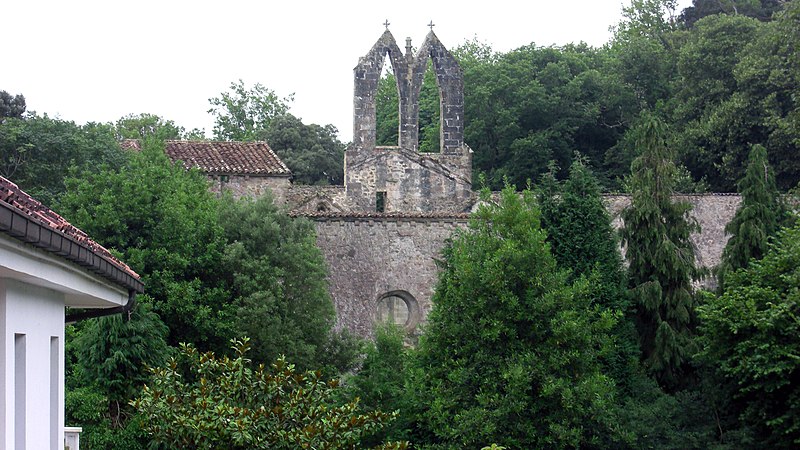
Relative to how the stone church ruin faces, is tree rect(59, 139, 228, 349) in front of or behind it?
in front

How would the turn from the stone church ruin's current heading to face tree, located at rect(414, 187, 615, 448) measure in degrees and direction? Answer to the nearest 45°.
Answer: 0° — it already faces it

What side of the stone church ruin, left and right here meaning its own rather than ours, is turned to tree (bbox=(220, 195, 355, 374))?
front

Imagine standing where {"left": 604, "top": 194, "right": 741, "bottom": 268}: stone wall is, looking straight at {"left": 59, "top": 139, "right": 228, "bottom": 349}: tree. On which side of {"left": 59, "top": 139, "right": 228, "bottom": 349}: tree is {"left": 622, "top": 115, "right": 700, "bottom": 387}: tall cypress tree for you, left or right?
left

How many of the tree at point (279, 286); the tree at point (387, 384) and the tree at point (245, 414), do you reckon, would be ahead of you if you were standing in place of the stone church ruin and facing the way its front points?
3

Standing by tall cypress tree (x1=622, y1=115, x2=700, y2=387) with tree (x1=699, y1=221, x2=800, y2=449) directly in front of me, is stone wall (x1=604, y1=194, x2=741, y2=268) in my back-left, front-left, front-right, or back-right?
back-left

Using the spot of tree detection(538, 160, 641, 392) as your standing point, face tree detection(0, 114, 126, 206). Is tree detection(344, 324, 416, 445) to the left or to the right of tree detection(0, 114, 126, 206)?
left

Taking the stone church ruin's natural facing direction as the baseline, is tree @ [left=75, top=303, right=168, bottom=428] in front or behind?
in front

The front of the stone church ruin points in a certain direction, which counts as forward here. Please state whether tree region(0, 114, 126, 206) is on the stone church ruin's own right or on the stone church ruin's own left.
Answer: on the stone church ruin's own right

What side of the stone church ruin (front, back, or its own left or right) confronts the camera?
front

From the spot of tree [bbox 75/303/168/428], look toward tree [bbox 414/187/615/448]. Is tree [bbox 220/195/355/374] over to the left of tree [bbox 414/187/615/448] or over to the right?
left

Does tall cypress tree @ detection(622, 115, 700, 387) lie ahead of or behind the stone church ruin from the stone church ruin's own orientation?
ahead

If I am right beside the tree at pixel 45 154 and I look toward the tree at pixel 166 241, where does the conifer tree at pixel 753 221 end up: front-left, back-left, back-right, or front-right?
front-left
